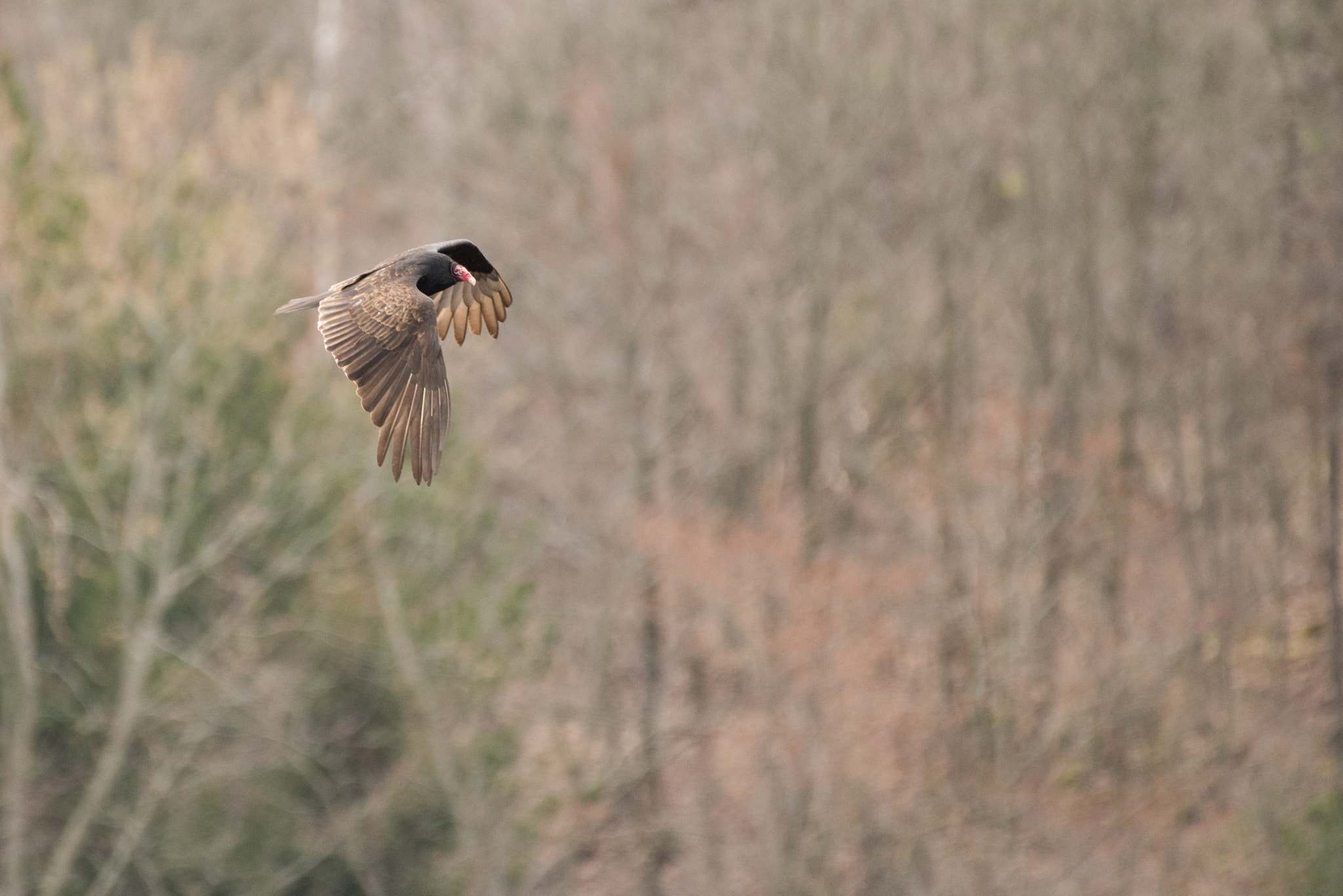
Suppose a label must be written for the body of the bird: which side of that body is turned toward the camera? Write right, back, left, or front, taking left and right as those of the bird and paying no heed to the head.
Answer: right
